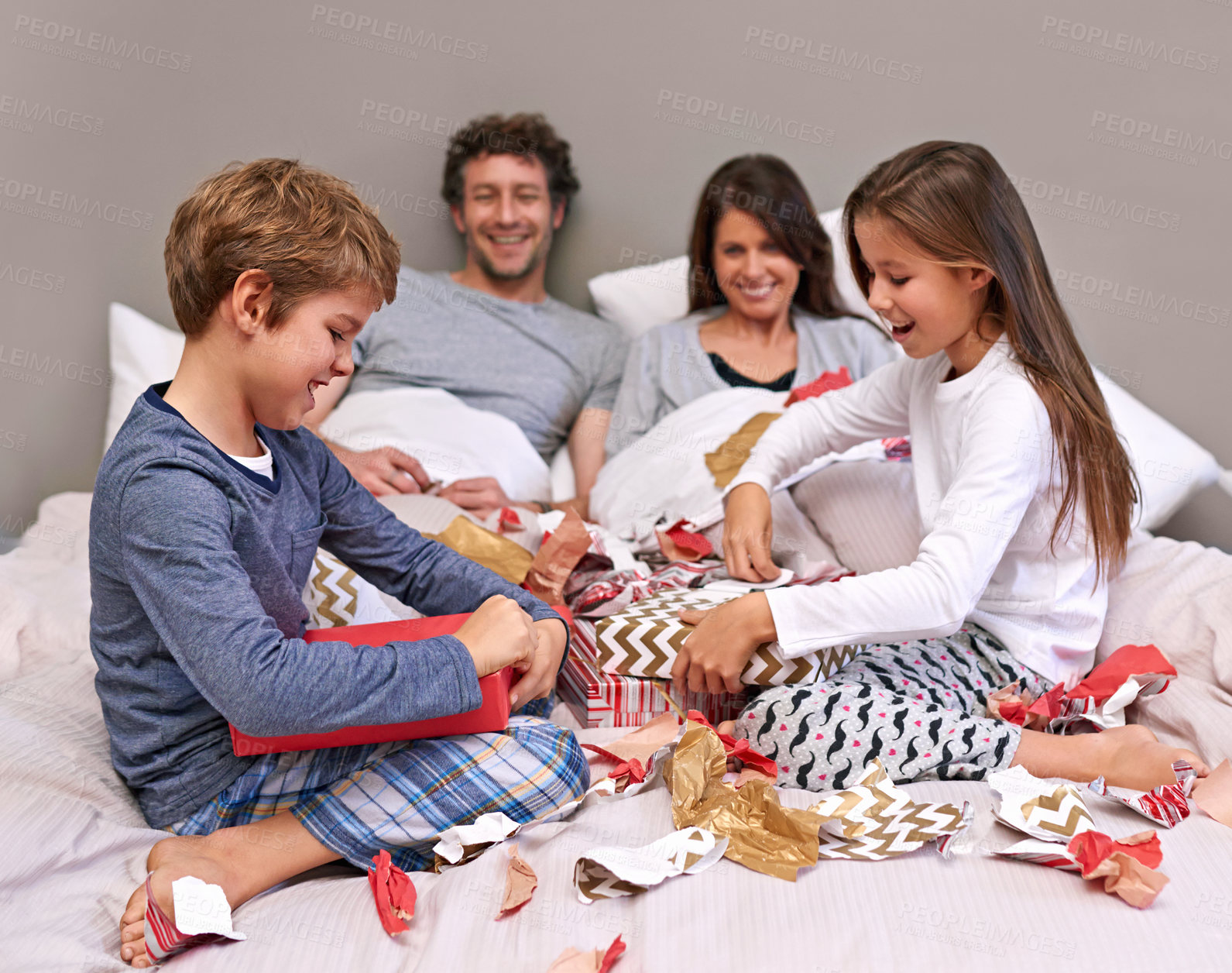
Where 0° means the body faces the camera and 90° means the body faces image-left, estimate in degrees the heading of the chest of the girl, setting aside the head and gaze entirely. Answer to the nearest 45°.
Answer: approximately 90°

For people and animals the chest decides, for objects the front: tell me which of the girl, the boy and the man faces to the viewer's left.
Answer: the girl

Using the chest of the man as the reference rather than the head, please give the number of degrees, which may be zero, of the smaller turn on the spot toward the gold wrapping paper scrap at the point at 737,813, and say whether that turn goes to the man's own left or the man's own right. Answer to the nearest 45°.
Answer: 0° — they already face it

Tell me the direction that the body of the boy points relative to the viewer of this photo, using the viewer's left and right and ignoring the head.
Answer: facing to the right of the viewer

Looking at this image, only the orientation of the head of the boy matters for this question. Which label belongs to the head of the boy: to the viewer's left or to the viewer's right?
to the viewer's right

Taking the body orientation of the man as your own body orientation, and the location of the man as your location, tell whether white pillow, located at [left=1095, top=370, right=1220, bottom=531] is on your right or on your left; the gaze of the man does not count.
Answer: on your left
